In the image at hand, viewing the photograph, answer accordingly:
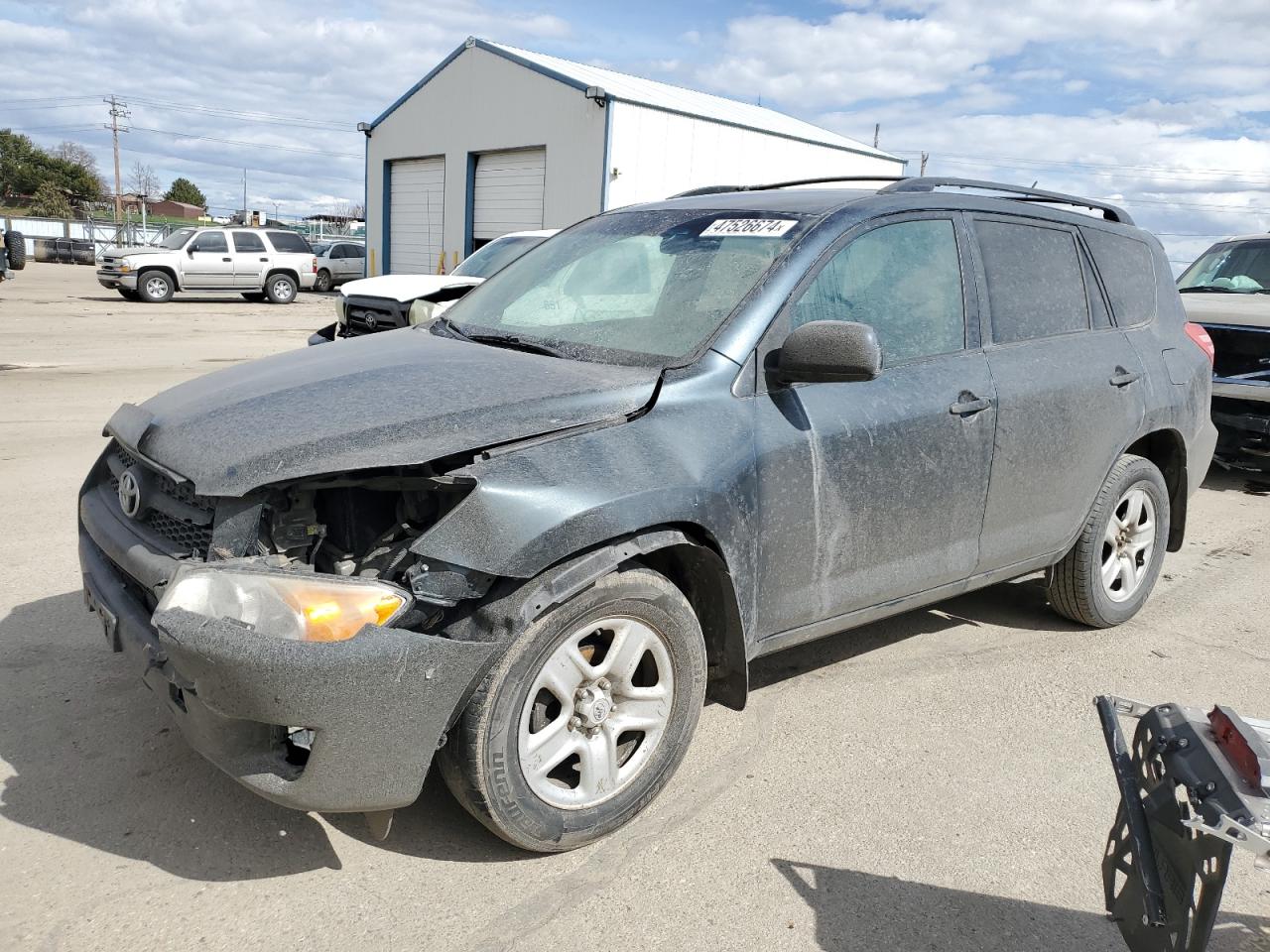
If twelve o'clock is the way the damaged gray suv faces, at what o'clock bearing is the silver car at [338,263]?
The silver car is roughly at 4 o'clock from the damaged gray suv.

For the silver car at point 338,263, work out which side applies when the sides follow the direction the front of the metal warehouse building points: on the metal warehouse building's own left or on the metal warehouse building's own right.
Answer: on the metal warehouse building's own right

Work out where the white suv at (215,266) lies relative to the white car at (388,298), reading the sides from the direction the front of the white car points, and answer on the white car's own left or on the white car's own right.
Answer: on the white car's own right

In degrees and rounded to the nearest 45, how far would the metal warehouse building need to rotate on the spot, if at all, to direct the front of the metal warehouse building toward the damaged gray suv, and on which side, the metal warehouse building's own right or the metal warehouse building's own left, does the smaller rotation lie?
approximately 45° to the metal warehouse building's own left

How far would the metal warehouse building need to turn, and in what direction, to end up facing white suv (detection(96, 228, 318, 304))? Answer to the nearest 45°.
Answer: approximately 45° to its right

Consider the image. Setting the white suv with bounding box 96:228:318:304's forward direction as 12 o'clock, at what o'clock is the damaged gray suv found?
The damaged gray suv is roughly at 9 o'clock from the white suv.

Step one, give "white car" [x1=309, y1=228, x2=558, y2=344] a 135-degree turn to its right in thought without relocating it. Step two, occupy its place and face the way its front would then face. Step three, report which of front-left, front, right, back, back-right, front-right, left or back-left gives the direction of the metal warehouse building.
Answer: front

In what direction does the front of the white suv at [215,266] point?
to the viewer's left

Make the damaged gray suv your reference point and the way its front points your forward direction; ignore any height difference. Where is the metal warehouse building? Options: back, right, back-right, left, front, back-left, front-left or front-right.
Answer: back-right

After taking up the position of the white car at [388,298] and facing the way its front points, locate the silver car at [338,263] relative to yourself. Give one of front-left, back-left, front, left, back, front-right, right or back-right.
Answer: back-right

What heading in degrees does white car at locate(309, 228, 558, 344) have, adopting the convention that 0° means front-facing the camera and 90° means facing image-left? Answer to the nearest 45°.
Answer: approximately 45°

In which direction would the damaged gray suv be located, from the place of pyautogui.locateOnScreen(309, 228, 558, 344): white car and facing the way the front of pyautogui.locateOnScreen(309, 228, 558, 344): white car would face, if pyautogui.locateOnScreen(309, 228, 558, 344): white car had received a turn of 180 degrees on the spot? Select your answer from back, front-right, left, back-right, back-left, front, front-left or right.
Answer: back-right

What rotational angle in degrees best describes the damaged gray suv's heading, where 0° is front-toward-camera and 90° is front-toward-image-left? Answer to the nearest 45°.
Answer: approximately 45°
